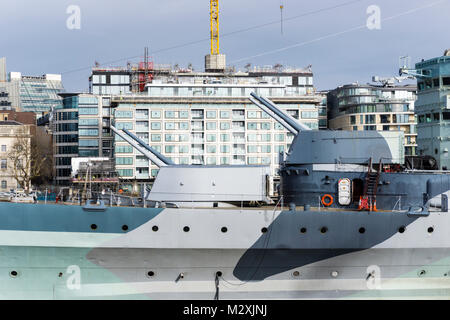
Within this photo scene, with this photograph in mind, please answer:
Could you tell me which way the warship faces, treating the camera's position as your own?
facing to the left of the viewer
